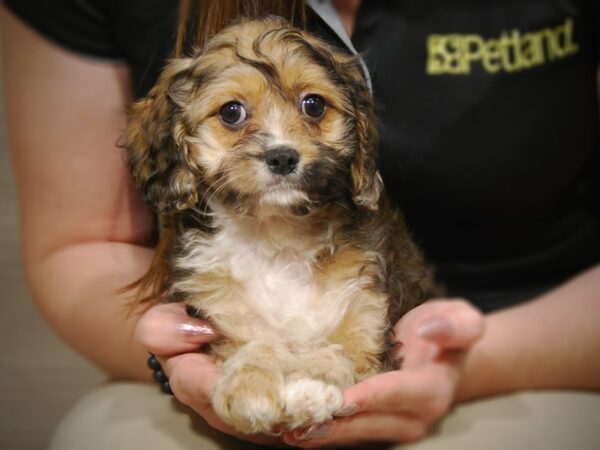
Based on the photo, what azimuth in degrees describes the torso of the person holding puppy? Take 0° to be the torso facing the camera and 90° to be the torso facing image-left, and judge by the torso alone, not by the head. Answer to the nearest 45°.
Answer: approximately 0°

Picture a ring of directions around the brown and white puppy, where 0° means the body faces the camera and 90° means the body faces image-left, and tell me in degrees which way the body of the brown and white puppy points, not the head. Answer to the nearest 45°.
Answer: approximately 0°
